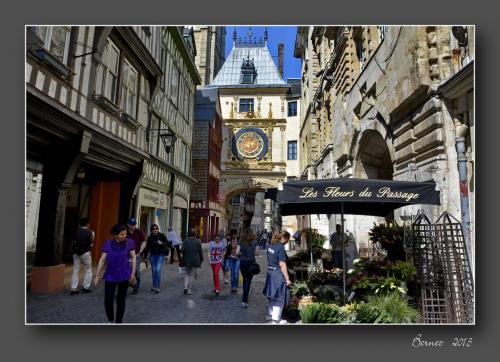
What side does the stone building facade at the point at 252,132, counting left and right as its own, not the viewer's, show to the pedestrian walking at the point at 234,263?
front

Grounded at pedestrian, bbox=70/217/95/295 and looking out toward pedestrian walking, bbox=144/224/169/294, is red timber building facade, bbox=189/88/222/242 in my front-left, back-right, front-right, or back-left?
front-left

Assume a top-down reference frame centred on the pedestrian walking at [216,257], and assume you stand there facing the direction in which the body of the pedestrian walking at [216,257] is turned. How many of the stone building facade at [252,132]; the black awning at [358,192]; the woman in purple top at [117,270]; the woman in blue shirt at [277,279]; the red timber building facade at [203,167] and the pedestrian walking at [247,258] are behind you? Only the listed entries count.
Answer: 2

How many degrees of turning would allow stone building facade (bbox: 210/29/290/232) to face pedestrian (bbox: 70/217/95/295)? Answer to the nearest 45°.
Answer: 0° — it already faces them

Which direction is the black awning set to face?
toward the camera

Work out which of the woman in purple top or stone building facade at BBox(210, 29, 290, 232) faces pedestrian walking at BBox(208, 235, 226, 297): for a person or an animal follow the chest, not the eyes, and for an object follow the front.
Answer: the stone building facade

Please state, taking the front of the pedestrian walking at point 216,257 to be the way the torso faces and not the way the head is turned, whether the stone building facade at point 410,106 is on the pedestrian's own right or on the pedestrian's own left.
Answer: on the pedestrian's own left

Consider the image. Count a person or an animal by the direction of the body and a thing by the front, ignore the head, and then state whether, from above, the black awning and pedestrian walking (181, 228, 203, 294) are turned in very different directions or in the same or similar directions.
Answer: very different directions

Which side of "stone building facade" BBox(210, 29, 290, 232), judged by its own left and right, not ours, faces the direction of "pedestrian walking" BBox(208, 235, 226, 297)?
front

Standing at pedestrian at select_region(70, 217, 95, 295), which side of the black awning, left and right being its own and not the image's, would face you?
right

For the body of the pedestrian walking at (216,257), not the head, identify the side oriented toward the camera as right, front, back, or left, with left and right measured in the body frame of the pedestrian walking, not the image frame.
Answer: front

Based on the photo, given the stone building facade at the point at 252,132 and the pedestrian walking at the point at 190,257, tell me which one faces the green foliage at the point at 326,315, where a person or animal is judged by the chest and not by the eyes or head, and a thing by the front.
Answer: the stone building facade

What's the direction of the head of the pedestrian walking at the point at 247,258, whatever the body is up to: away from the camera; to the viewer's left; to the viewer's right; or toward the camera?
away from the camera
